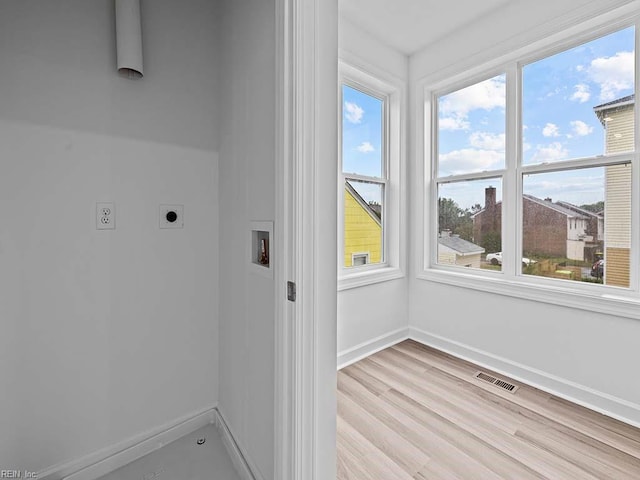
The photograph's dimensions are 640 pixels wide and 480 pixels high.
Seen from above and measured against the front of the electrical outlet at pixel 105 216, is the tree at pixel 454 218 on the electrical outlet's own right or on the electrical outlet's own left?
on the electrical outlet's own left

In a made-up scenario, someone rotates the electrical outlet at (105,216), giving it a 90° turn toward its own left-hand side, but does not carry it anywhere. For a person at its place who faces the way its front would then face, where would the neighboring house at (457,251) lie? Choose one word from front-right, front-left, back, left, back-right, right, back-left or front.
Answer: front

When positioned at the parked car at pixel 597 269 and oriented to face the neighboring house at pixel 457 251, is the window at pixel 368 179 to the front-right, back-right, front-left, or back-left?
front-left

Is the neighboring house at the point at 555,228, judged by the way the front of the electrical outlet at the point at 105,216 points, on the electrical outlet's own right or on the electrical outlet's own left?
on the electrical outlet's own left

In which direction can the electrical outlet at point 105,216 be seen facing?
toward the camera

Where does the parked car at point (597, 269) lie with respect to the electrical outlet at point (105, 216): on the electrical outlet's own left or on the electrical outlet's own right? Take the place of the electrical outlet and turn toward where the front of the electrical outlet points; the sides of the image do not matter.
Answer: on the electrical outlet's own left

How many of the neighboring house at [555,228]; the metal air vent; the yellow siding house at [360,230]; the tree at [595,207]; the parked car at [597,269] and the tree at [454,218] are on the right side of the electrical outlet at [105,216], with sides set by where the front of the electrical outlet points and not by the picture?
0

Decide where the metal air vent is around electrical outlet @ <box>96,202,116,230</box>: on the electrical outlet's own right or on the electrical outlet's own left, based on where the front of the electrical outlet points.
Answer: on the electrical outlet's own left

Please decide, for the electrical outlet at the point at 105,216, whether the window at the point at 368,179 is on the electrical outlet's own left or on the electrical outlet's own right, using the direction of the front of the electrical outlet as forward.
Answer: on the electrical outlet's own left

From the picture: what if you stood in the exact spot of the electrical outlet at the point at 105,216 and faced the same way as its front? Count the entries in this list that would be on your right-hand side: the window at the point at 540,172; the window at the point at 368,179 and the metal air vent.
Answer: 0

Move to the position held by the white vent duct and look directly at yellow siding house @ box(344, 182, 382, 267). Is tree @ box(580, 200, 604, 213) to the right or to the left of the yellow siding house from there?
right

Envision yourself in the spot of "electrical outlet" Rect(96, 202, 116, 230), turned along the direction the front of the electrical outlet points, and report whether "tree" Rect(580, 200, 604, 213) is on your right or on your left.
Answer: on your left
